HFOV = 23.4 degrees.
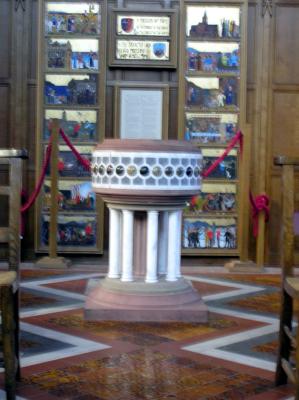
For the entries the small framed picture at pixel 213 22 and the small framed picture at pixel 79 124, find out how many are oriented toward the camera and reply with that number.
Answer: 2

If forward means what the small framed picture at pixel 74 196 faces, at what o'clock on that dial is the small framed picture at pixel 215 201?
the small framed picture at pixel 215 201 is roughly at 9 o'clock from the small framed picture at pixel 74 196.

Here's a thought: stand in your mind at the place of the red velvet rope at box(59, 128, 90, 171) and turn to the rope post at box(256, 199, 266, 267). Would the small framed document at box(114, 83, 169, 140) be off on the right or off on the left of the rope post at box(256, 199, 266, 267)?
left

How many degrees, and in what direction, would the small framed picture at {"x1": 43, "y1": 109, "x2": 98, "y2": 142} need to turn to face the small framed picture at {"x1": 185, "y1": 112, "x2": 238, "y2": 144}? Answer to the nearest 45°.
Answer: approximately 90° to its left
